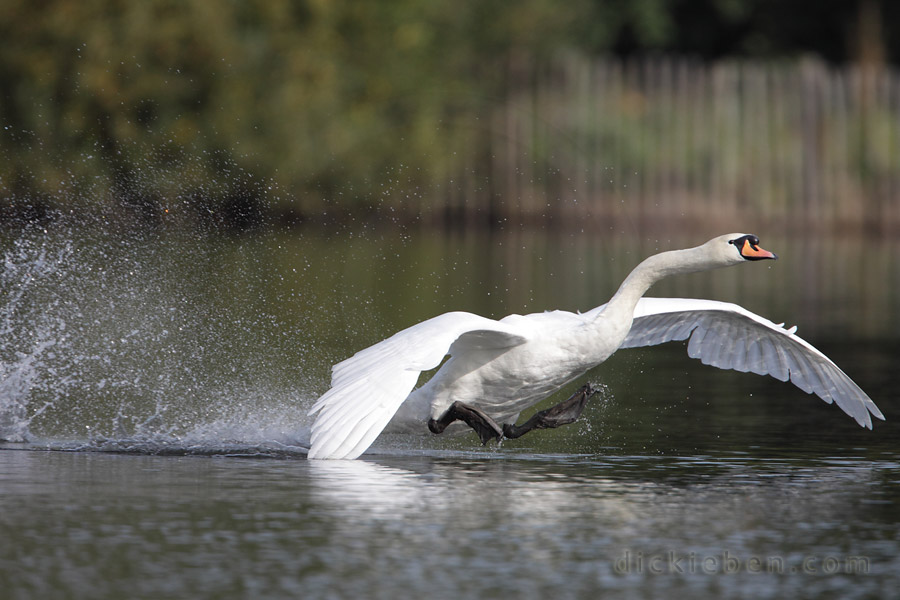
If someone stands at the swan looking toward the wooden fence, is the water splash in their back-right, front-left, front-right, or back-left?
front-left

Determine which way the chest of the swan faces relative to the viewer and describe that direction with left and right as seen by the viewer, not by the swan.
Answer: facing the viewer and to the right of the viewer

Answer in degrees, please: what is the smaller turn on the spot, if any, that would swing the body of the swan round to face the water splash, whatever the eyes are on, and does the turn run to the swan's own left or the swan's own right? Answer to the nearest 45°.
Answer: approximately 180°

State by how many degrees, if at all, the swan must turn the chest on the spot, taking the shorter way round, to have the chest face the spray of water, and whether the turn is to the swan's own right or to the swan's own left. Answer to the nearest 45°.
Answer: approximately 180°
